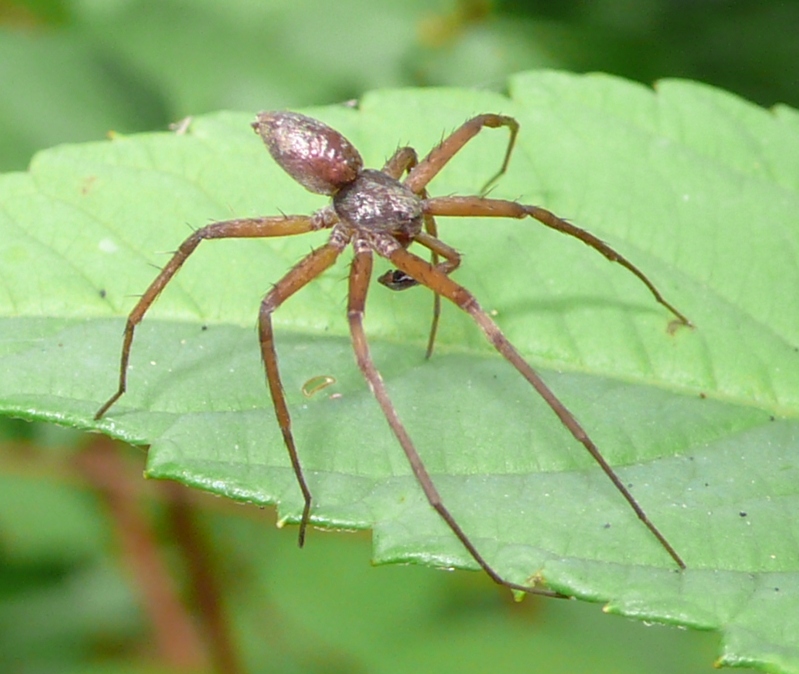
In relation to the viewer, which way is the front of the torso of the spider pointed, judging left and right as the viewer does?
facing the viewer and to the right of the viewer
